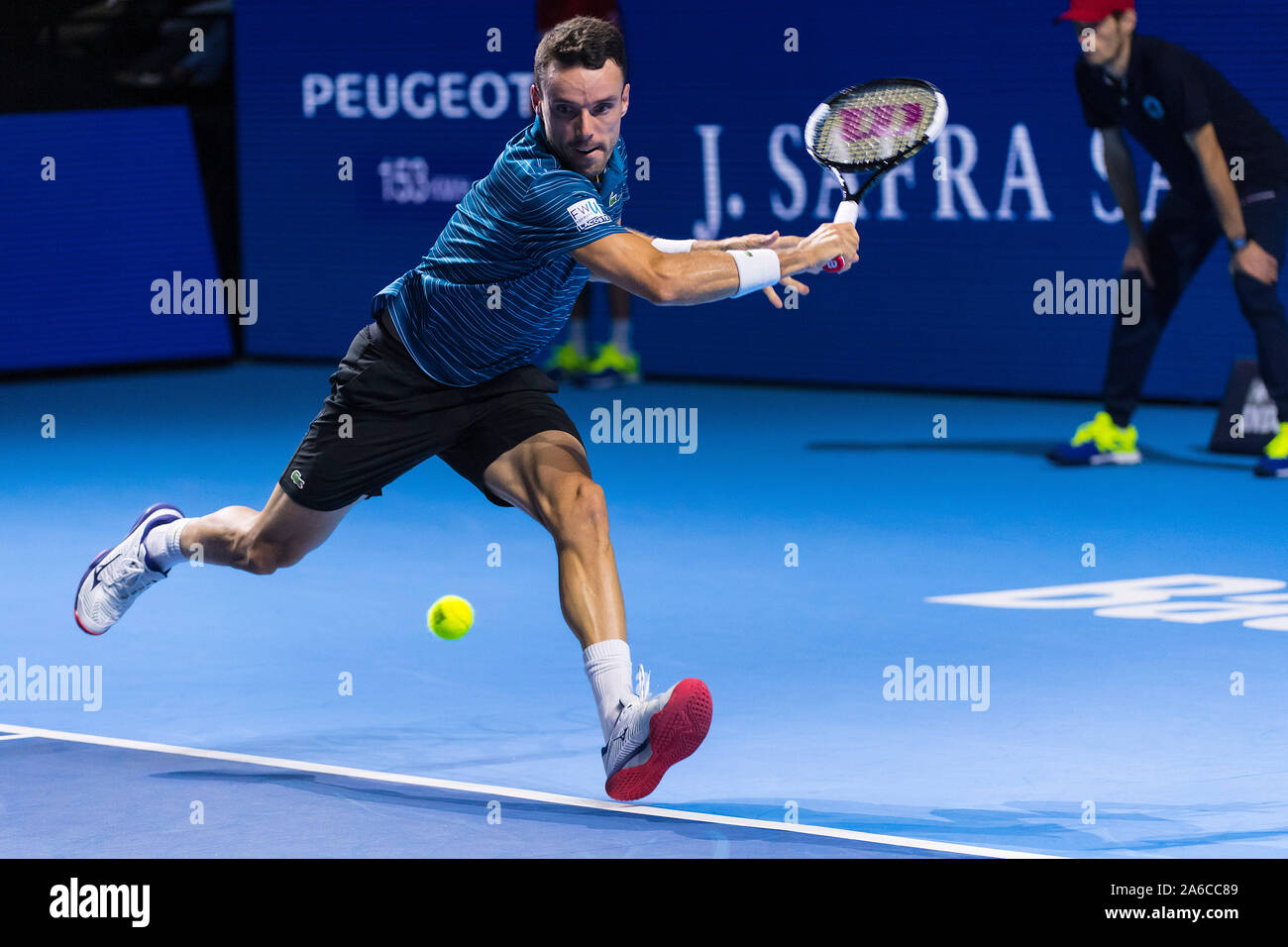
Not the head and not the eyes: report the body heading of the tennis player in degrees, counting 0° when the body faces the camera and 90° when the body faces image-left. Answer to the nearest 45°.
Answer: approximately 315°

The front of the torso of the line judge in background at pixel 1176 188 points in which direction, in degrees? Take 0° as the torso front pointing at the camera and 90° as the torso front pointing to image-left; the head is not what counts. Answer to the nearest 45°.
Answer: approximately 45°

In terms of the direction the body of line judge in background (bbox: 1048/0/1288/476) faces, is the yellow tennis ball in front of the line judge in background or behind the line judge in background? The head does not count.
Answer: in front
